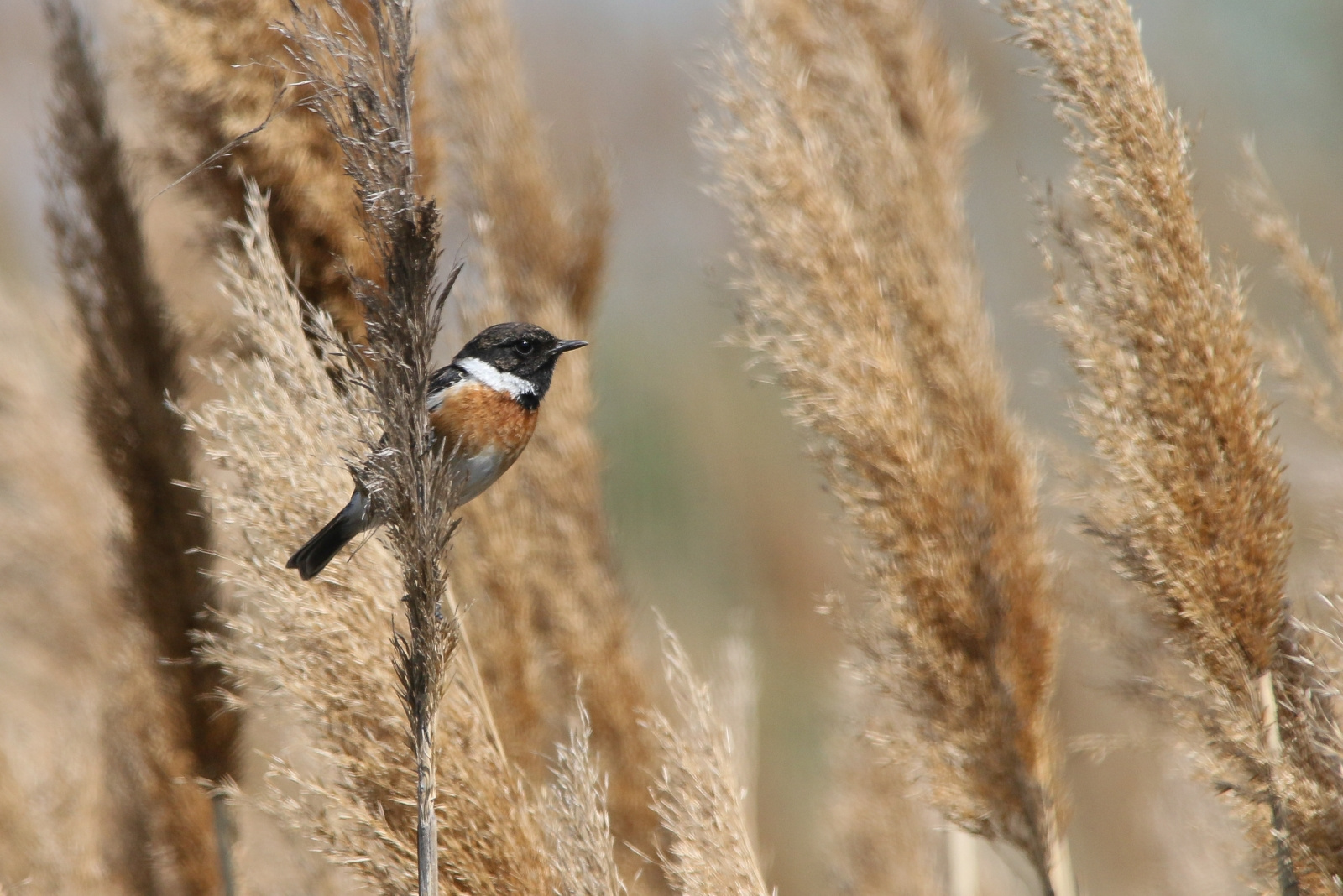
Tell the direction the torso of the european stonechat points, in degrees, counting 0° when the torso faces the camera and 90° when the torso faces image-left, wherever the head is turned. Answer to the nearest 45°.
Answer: approximately 270°
